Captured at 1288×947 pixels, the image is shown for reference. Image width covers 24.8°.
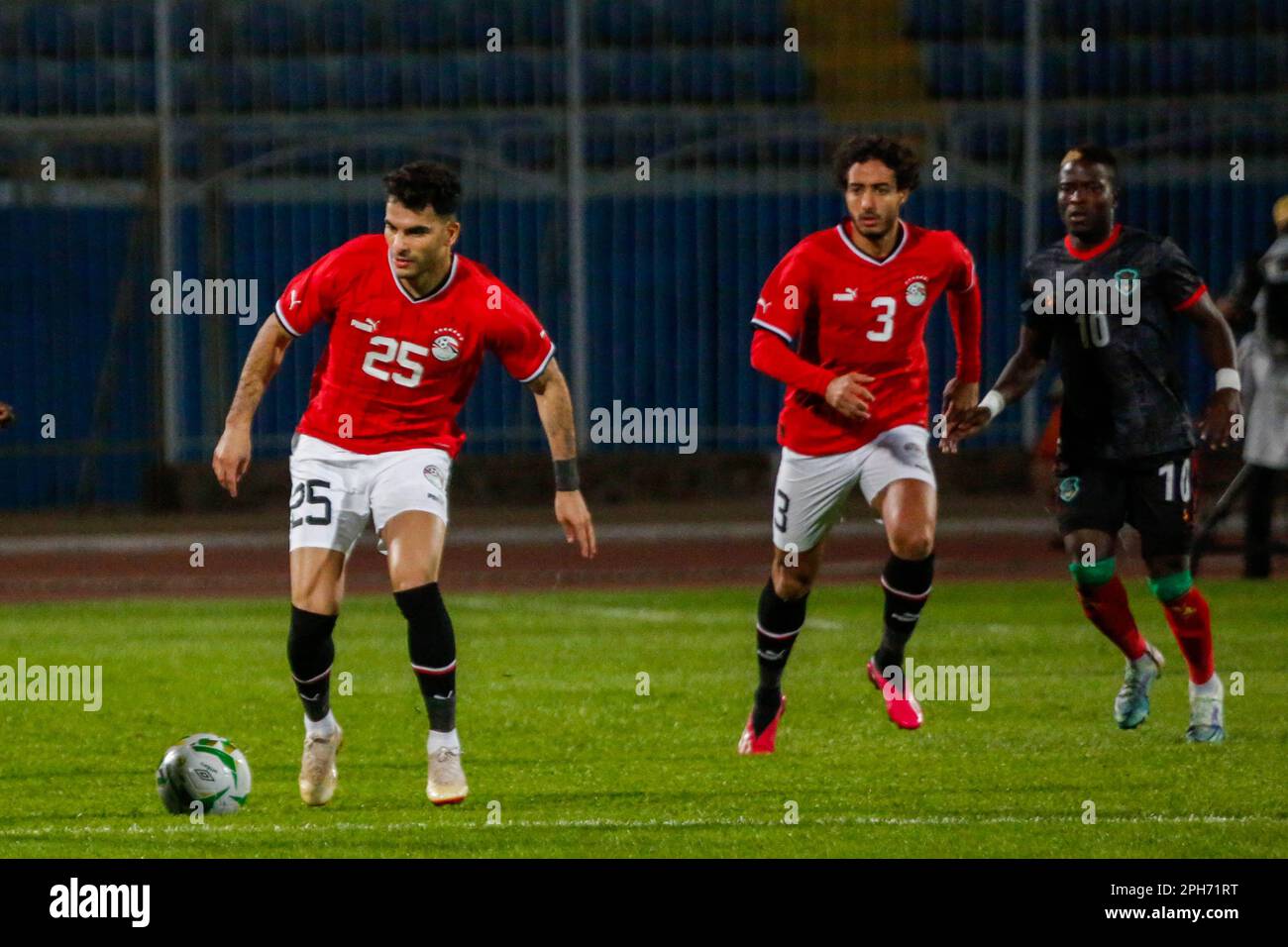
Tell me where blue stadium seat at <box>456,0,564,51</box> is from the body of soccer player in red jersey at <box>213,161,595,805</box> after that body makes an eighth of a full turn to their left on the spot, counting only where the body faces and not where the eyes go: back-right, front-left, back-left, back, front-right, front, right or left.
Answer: back-left

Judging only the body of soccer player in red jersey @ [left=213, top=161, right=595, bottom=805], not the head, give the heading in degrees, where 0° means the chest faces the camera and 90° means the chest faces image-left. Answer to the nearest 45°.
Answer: approximately 0°

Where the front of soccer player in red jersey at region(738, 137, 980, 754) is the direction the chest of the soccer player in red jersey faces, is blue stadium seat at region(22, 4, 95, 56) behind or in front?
behind

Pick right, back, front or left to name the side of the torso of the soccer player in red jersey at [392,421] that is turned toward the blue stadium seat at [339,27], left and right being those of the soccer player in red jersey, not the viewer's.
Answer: back

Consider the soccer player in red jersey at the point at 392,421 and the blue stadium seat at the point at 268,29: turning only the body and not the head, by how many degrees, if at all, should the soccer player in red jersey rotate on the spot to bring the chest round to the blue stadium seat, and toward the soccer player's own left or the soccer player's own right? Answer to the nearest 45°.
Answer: approximately 180°

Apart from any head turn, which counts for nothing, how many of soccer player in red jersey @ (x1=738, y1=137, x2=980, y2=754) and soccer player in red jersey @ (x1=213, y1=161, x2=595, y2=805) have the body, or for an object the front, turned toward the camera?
2

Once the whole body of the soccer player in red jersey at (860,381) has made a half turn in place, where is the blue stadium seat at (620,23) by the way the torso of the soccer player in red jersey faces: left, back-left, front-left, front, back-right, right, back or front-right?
front

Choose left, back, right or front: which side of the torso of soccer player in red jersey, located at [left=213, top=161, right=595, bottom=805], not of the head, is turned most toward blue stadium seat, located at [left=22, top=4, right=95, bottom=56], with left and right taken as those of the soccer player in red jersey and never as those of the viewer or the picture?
back

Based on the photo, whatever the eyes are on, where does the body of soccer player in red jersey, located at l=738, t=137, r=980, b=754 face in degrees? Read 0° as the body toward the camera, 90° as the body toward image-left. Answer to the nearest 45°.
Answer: approximately 0°

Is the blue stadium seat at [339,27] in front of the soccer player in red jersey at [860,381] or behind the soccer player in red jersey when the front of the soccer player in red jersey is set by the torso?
behind

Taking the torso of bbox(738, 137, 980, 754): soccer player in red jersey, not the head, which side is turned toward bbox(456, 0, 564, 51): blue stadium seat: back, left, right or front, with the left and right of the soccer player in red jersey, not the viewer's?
back

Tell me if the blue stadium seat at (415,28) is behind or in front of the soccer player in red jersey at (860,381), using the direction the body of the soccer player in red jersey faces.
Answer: behind

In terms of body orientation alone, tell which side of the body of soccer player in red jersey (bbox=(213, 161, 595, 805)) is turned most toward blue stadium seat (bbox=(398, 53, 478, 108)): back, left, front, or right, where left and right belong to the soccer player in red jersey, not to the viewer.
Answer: back
